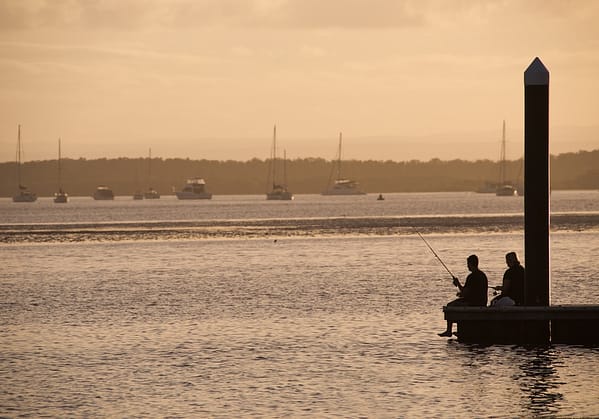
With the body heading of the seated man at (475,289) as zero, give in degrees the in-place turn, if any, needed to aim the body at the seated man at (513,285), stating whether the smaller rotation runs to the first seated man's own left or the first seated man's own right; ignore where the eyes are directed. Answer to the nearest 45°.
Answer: approximately 180°

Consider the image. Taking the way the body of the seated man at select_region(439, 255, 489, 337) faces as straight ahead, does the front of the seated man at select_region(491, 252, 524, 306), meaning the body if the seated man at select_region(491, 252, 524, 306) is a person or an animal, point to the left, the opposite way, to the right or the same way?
the same way

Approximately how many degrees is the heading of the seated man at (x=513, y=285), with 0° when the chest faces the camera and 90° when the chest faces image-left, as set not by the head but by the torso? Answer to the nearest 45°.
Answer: approximately 90°

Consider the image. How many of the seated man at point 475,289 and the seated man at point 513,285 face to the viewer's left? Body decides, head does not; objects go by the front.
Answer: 2

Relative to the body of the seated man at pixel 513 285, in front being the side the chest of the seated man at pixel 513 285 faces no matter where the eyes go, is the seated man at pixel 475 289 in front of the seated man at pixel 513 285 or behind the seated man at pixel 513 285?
in front

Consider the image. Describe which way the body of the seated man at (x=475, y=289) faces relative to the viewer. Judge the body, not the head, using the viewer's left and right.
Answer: facing to the left of the viewer
